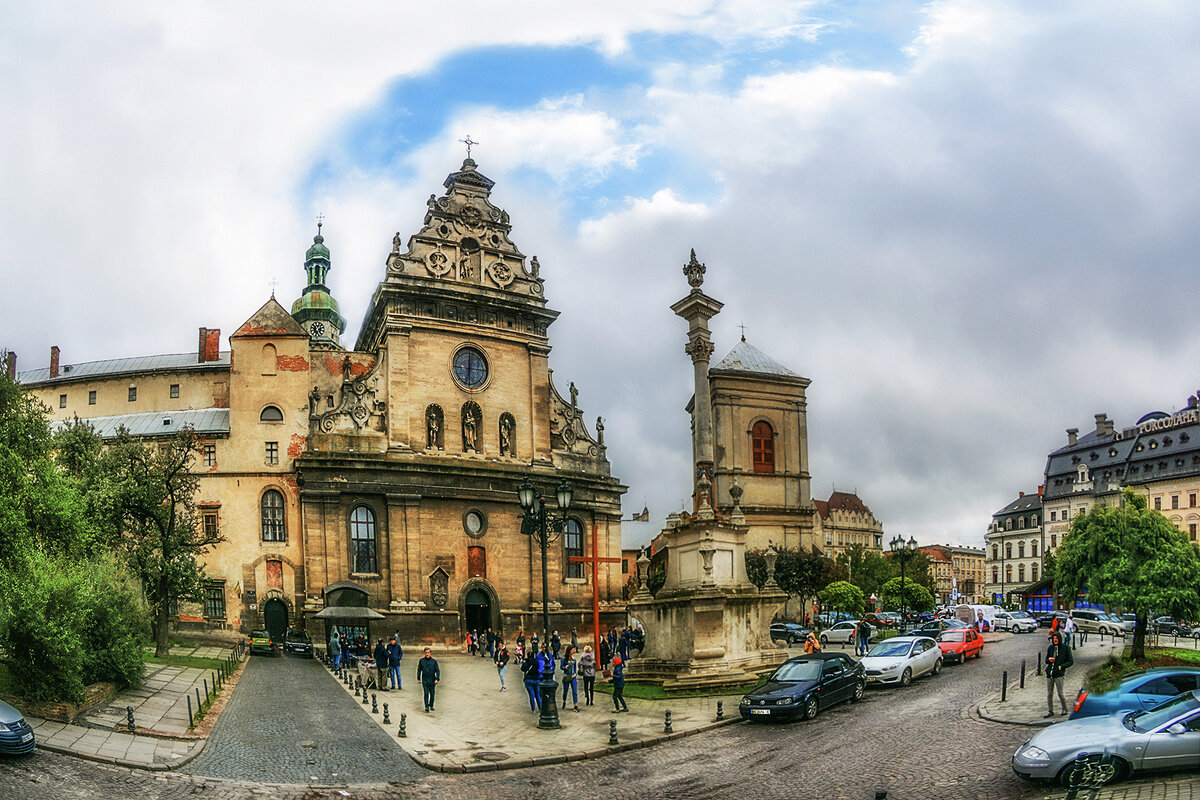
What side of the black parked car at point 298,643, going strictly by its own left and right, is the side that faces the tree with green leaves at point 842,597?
left

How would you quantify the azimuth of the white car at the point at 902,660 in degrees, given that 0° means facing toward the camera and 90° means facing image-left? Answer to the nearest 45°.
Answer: approximately 45°

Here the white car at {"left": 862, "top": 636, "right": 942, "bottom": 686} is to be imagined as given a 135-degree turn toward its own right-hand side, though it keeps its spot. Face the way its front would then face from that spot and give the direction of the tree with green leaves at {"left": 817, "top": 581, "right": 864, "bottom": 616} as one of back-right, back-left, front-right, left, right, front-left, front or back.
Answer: front

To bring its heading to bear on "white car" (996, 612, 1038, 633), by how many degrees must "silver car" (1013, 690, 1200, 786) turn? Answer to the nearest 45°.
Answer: approximately 90° to its right

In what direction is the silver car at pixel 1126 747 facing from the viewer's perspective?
to the viewer's left

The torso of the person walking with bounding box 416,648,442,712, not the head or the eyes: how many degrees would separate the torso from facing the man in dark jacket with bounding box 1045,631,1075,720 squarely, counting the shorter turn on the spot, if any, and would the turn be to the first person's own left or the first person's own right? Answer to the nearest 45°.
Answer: approximately 45° to the first person's own left

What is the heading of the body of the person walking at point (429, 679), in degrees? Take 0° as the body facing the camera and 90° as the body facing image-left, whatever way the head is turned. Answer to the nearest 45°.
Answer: approximately 0°

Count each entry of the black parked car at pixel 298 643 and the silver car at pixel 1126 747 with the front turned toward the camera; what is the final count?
1
